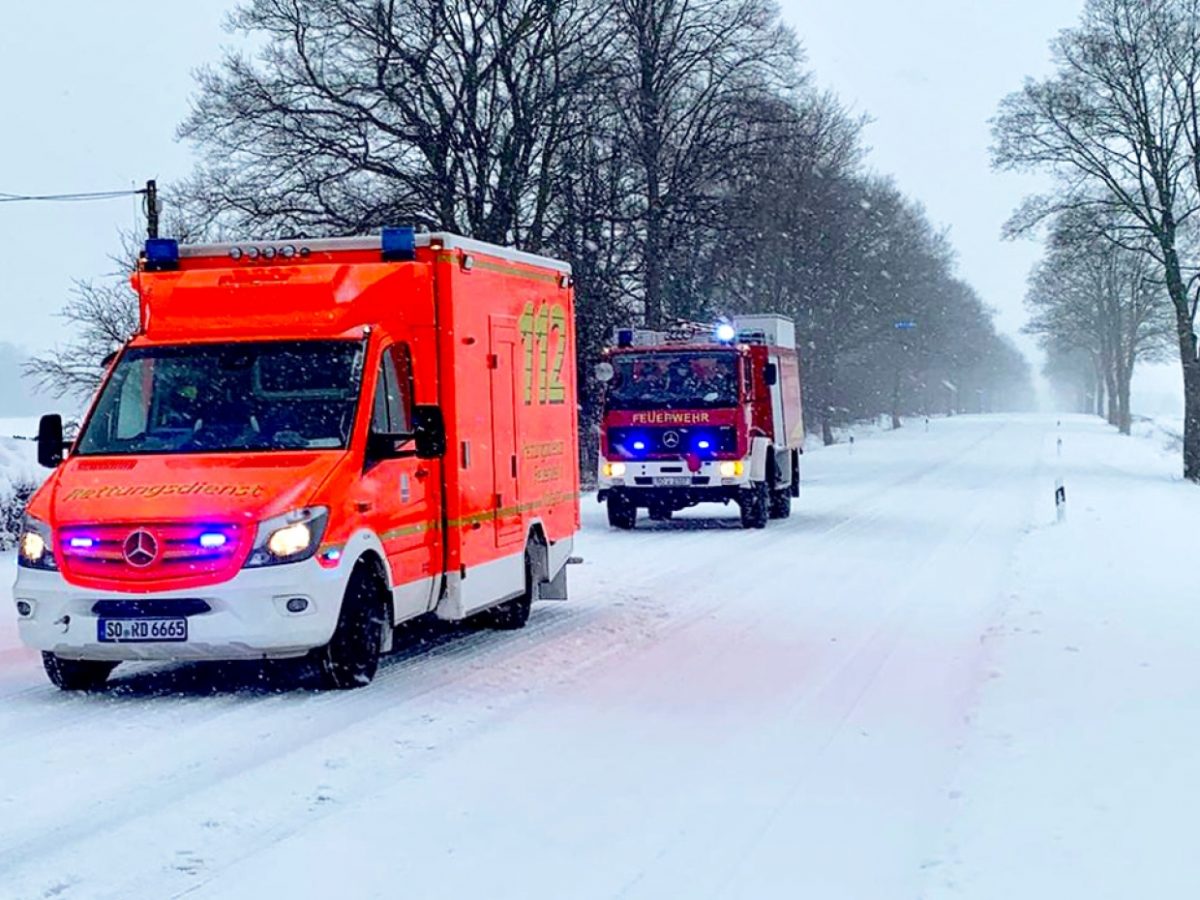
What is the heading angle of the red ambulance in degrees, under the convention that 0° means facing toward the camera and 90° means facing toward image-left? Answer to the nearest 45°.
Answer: approximately 45°

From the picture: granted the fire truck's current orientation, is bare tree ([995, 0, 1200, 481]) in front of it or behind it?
behind

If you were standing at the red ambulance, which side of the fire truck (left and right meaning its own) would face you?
front

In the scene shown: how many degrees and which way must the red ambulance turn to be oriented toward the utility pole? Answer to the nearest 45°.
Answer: approximately 135° to its right

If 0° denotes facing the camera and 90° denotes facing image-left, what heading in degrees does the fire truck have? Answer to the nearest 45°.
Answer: approximately 0°

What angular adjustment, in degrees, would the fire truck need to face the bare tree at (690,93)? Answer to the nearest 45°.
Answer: approximately 180°

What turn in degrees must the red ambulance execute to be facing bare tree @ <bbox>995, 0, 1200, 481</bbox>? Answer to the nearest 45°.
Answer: approximately 180°

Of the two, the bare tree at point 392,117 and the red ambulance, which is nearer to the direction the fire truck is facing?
the red ambulance

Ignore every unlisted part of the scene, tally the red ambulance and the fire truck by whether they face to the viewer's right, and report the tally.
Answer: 0
